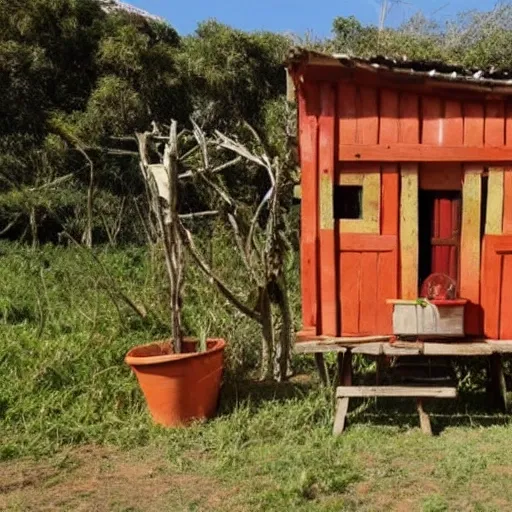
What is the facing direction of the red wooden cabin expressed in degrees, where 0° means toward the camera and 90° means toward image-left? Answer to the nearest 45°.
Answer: approximately 0°

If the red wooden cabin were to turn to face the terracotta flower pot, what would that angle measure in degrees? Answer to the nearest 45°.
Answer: approximately 90° to its right

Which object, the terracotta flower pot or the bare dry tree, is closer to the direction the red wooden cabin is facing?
the terracotta flower pot
